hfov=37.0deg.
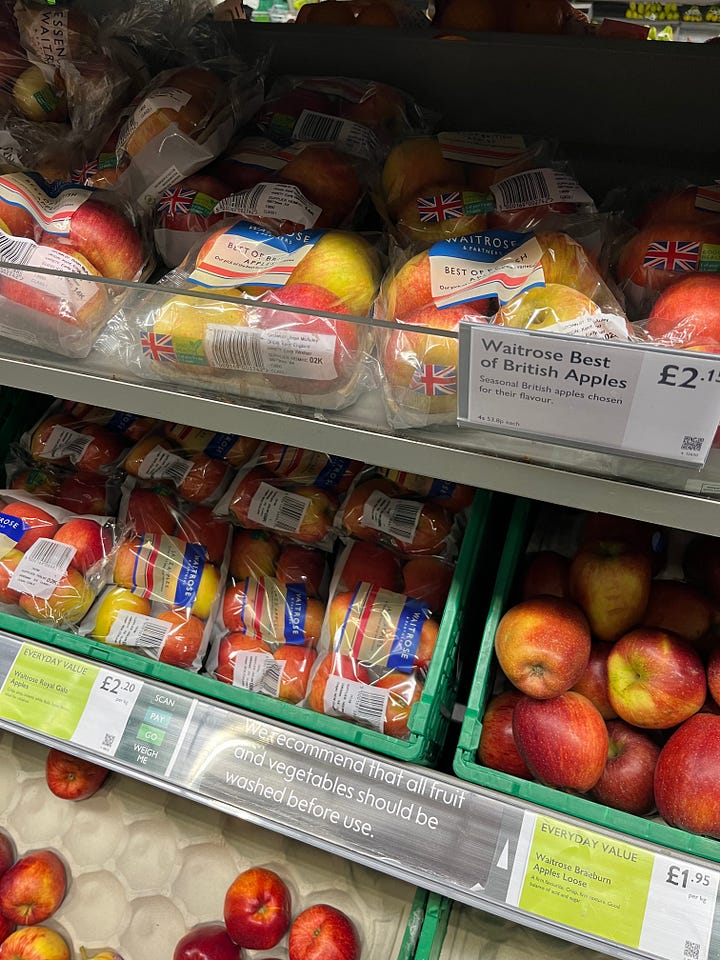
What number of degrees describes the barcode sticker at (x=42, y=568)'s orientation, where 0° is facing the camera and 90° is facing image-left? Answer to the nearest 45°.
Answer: approximately 0°

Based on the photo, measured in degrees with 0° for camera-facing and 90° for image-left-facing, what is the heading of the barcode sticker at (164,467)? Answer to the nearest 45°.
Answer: approximately 0°
